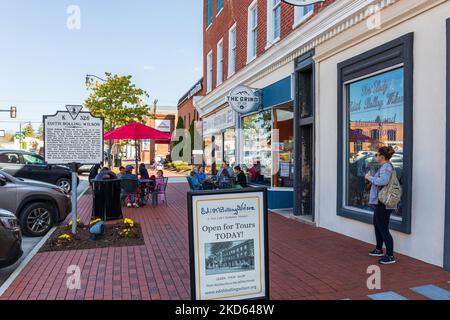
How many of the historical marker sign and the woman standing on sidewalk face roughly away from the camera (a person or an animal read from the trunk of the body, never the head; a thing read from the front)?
0

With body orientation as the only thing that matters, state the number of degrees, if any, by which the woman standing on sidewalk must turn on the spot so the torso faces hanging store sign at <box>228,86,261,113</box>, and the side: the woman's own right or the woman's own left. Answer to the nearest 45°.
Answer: approximately 45° to the woman's own right

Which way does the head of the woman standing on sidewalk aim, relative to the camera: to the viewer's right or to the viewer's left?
to the viewer's left

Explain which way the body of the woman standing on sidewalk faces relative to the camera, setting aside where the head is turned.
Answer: to the viewer's left
